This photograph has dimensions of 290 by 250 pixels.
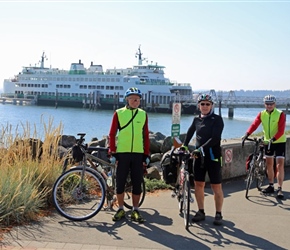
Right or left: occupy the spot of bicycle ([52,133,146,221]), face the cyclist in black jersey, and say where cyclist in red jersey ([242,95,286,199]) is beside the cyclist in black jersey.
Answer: left

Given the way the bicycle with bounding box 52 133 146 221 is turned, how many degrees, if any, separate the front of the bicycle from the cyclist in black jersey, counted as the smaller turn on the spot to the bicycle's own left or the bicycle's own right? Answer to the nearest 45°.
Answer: approximately 135° to the bicycle's own left

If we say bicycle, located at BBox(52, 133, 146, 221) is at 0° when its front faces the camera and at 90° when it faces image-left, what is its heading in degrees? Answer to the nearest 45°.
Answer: approximately 45°

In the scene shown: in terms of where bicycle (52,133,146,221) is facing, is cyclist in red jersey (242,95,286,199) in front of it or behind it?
behind
